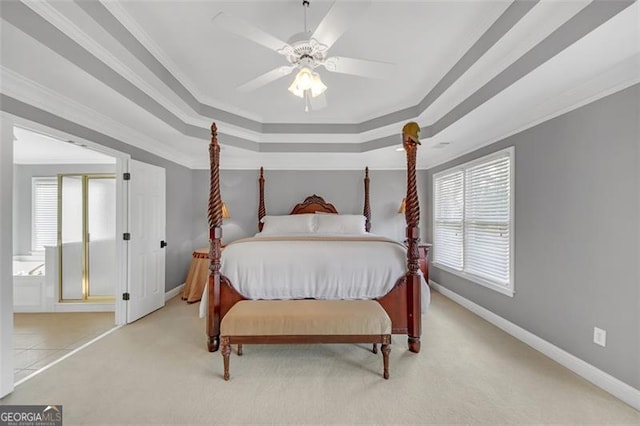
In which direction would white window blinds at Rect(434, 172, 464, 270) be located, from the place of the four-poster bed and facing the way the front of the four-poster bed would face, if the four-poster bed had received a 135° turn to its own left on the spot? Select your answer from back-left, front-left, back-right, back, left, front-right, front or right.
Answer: front

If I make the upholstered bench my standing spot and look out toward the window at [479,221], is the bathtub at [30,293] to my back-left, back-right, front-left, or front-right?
back-left

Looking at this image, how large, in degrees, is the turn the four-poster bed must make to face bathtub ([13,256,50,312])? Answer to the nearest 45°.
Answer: approximately 90° to its right

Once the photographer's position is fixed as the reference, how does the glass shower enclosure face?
facing the viewer

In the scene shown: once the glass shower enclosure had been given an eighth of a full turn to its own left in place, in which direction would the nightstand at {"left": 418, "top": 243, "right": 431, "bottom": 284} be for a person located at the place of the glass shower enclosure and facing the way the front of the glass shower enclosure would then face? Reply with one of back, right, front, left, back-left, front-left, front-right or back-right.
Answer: front

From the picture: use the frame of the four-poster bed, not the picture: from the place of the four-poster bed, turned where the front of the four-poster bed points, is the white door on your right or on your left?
on your right

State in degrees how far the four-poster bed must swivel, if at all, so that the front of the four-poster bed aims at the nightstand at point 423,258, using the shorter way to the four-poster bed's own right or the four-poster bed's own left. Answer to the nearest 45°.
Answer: approximately 135° to the four-poster bed's own left

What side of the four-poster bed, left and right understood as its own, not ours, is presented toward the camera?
front

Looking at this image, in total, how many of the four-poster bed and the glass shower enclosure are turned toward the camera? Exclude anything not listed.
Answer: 2

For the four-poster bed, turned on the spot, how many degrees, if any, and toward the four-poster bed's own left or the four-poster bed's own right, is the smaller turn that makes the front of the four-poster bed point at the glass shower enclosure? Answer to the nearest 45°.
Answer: approximately 90° to the four-poster bed's own right

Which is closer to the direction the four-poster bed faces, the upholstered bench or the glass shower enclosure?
the upholstered bench

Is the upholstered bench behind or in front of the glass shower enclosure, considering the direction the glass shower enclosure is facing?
in front
